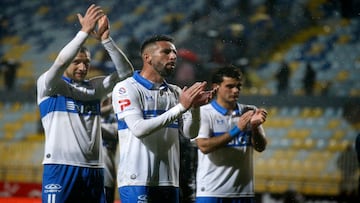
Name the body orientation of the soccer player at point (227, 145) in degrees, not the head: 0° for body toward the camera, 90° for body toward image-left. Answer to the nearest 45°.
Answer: approximately 315°

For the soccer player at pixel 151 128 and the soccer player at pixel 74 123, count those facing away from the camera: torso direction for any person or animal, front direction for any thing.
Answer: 0

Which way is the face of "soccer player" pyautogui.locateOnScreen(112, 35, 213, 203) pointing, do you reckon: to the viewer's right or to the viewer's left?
to the viewer's right

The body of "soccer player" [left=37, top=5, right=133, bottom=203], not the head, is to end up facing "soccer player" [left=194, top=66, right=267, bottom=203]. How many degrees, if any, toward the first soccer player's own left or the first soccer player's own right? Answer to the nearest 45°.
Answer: approximately 45° to the first soccer player's own left

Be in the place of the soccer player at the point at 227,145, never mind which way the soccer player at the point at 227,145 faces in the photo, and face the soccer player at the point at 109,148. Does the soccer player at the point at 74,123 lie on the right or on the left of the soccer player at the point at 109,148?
left
